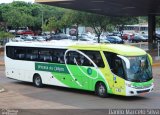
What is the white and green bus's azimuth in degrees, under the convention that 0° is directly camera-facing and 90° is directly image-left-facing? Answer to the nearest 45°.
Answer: approximately 315°
